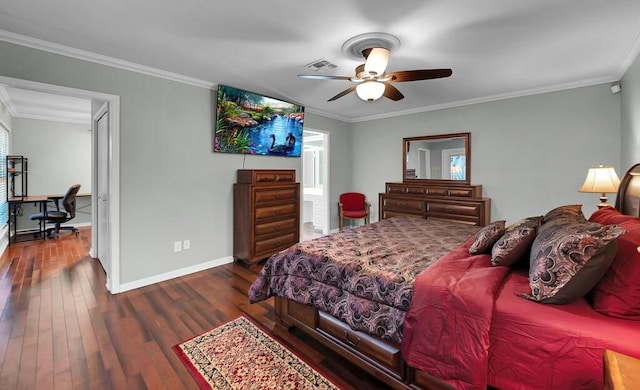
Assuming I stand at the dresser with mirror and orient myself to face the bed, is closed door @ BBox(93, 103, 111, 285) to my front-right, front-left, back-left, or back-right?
front-right

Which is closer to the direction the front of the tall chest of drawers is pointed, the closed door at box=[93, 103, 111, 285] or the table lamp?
the table lamp

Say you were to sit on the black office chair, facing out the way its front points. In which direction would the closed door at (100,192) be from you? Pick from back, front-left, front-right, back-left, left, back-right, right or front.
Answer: left

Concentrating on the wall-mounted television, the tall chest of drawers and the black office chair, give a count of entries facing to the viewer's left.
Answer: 1

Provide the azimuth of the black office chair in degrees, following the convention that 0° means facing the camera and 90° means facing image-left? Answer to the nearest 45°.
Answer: approximately 90°

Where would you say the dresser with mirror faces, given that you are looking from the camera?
facing the viewer and to the left of the viewer

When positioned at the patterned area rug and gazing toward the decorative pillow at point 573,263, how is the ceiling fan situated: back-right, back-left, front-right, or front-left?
front-left

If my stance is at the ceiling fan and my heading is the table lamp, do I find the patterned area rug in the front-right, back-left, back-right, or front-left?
back-right

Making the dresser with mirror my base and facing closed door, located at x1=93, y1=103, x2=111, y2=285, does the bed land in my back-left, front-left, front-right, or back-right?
front-left

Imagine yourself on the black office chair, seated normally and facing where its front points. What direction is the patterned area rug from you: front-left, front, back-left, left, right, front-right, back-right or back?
left

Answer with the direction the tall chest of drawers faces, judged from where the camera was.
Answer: facing the viewer and to the right of the viewer

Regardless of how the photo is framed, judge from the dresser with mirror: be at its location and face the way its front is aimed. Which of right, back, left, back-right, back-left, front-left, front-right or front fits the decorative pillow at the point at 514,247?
front-left

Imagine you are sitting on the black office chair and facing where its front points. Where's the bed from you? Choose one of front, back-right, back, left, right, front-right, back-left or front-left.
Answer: left

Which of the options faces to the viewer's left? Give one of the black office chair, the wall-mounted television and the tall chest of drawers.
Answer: the black office chair

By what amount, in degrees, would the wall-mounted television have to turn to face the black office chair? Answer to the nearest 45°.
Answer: approximately 180°

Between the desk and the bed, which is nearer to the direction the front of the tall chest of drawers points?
the bed
